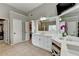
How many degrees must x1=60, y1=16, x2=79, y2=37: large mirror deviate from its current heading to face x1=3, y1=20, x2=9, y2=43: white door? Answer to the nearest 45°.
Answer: approximately 45° to its right

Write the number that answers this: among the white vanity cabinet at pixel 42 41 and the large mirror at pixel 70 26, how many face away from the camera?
0

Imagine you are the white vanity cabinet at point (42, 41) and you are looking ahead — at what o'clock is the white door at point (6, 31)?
The white door is roughly at 1 o'clock from the white vanity cabinet.

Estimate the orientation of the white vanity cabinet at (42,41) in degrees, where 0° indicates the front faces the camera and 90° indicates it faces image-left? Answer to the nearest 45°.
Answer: approximately 45°

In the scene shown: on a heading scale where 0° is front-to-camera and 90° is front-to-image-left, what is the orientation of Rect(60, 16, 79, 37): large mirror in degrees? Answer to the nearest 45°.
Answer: approximately 45°
